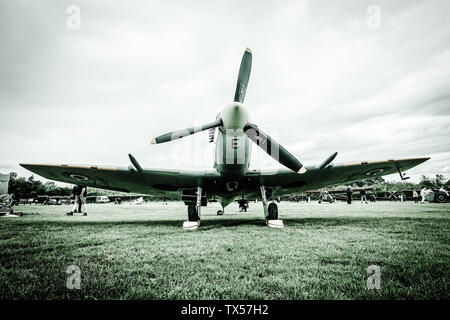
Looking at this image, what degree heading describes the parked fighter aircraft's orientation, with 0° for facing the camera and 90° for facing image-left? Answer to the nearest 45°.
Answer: approximately 0°
